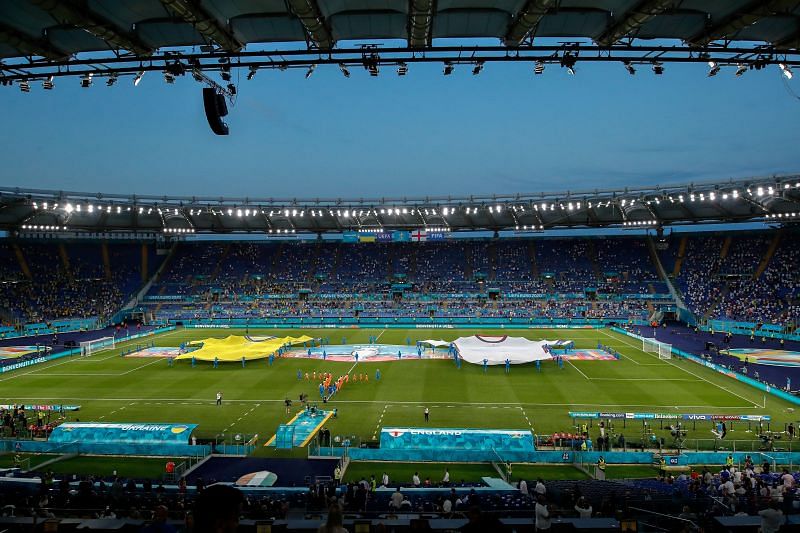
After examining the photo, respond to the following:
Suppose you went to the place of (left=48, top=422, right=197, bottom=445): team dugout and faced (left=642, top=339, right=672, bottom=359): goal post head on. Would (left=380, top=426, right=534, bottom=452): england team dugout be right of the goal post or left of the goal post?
right

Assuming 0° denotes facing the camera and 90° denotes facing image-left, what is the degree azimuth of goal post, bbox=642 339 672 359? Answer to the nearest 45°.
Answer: approximately 45°

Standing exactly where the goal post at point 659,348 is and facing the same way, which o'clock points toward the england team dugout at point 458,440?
The england team dugout is roughly at 11 o'clock from the goal post.
